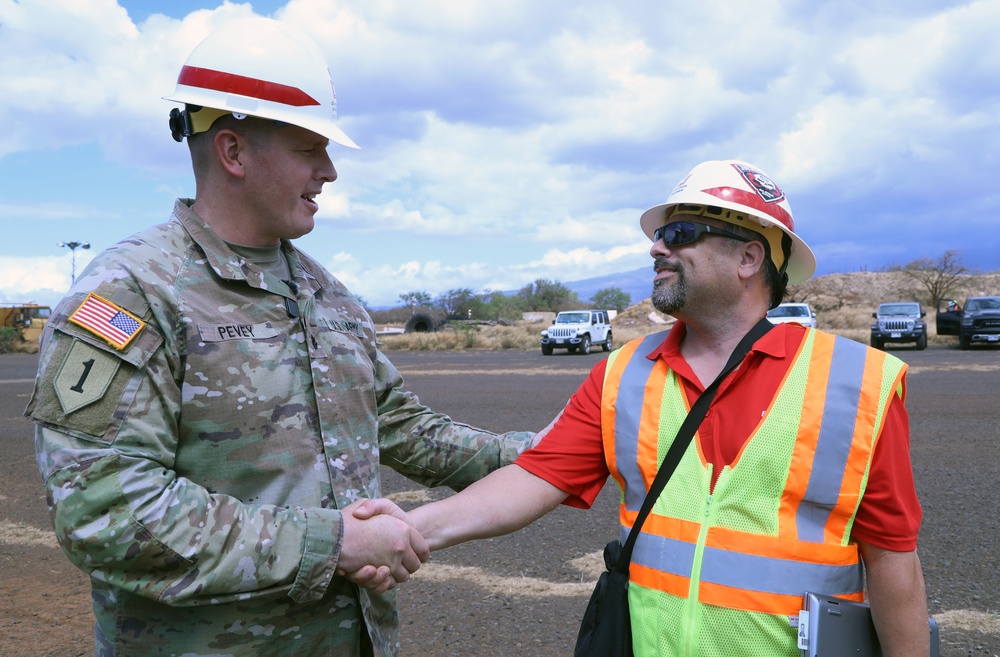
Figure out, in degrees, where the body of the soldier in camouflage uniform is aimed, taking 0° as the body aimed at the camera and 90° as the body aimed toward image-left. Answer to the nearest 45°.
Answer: approximately 315°

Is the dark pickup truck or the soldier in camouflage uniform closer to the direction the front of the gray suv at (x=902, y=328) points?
the soldier in camouflage uniform

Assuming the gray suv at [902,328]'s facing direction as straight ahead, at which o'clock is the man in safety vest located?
The man in safety vest is roughly at 12 o'clock from the gray suv.

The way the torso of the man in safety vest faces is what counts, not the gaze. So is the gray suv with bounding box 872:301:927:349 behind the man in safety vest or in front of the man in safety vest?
behind

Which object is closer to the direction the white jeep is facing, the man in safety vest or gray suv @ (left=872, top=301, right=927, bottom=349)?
the man in safety vest

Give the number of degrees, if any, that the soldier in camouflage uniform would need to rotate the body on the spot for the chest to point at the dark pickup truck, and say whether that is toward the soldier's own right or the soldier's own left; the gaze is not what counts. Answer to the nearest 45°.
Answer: approximately 90° to the soldier's own left

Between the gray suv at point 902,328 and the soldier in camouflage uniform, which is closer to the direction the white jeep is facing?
the soldier in camouflage uniform

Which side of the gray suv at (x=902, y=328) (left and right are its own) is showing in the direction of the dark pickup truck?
left
